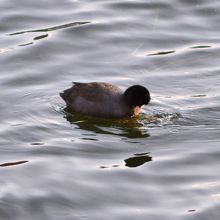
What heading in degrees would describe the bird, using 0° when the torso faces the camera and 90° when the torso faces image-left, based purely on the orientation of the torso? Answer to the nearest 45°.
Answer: approximately 270°
